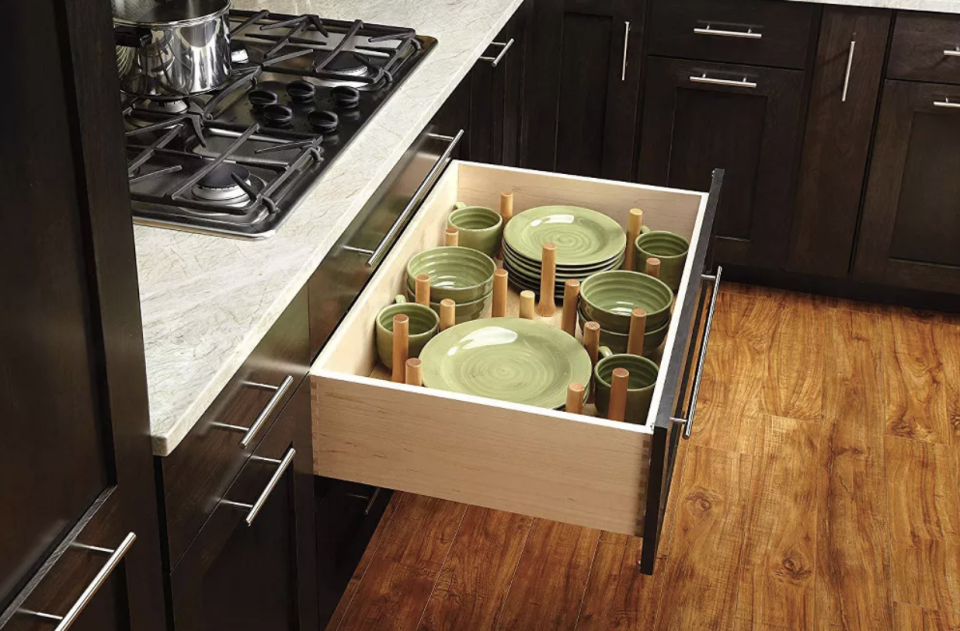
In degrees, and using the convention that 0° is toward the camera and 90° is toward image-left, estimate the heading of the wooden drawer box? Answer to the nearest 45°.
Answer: approximately 270°

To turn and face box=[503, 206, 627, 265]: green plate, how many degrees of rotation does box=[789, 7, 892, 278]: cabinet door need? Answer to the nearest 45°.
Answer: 0° — it already faces it

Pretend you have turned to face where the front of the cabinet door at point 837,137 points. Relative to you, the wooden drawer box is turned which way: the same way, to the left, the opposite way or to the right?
to the left

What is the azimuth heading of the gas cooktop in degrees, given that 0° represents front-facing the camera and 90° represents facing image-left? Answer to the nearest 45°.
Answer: approximately 315°

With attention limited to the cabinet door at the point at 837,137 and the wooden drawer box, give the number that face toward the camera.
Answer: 1

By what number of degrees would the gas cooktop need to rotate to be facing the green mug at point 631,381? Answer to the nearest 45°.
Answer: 0° — it already faces it

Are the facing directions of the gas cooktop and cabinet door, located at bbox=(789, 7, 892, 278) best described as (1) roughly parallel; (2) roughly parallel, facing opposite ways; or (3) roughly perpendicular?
roughly perpendicular
